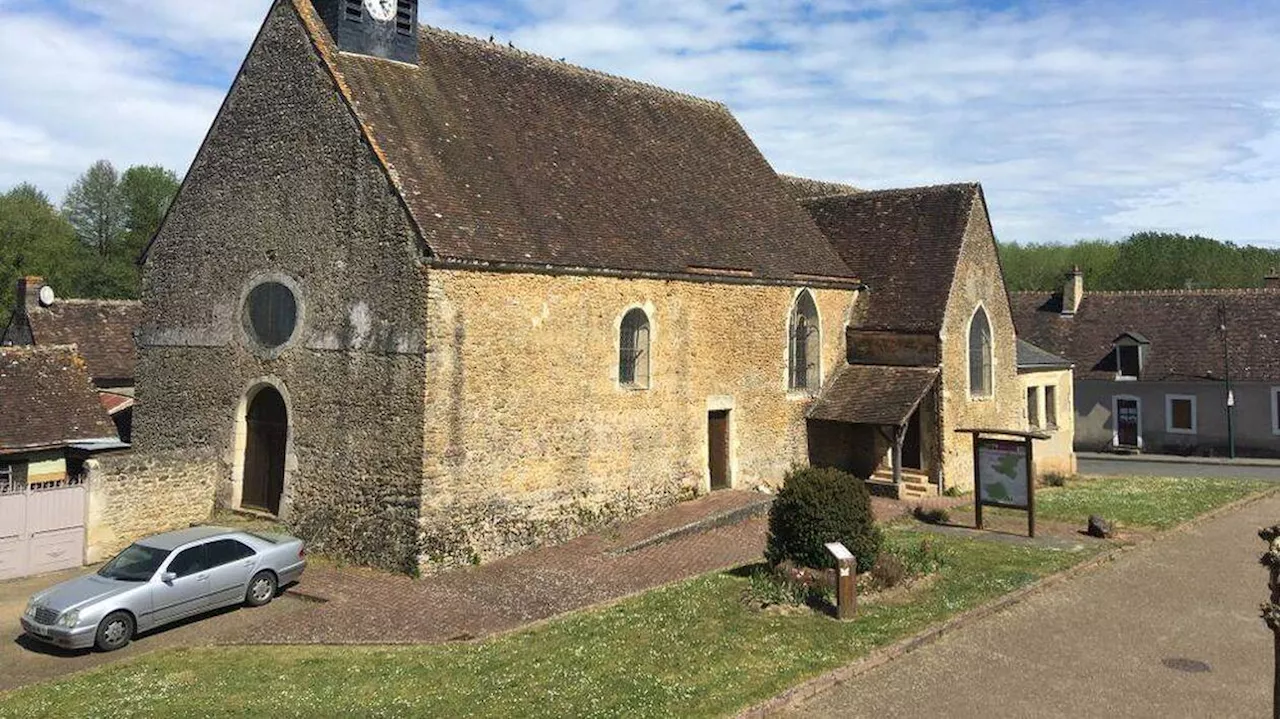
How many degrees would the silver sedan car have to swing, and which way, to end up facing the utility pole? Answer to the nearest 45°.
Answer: approximately 135° to its left

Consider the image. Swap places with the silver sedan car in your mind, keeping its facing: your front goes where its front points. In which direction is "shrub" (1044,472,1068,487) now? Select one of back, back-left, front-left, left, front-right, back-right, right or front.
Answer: back-left

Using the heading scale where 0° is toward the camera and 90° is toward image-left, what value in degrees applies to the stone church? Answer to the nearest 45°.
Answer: approximately 45°

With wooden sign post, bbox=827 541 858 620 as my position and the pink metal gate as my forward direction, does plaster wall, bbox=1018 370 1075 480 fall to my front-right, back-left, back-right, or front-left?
back-right

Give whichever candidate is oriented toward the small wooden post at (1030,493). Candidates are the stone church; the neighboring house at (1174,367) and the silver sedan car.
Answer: the neighboring house

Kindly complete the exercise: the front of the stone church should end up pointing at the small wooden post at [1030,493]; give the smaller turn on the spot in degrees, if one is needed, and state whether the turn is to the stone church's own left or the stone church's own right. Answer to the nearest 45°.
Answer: approximately 135° to the stone church's own left
